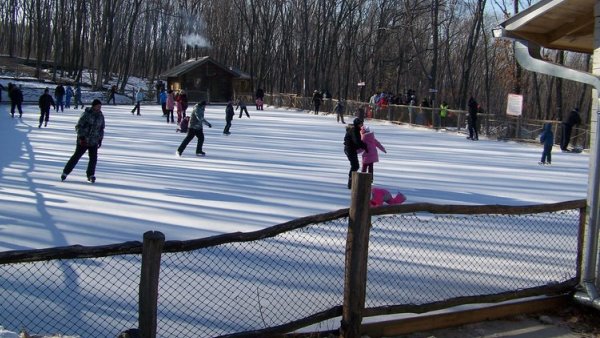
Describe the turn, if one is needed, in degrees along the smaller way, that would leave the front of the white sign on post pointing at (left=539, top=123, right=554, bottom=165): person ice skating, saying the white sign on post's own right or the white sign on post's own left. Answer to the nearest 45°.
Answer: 0° — it already faces them

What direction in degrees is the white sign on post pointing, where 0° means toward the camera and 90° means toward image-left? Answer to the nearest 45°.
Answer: approximately 0°

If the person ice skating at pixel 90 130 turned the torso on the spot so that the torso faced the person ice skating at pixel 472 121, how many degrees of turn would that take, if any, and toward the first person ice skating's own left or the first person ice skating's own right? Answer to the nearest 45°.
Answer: approximately 90° to the first person ice skating's own left

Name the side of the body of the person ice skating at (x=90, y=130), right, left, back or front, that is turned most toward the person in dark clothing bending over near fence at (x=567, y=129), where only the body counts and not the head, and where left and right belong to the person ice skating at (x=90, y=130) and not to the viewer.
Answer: left

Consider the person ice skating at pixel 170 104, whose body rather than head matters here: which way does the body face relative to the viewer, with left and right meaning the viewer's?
facing away from the viewer

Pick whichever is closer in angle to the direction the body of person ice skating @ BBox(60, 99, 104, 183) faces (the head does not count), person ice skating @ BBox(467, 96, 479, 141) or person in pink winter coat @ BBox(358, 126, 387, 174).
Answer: the person in pink winter coat
